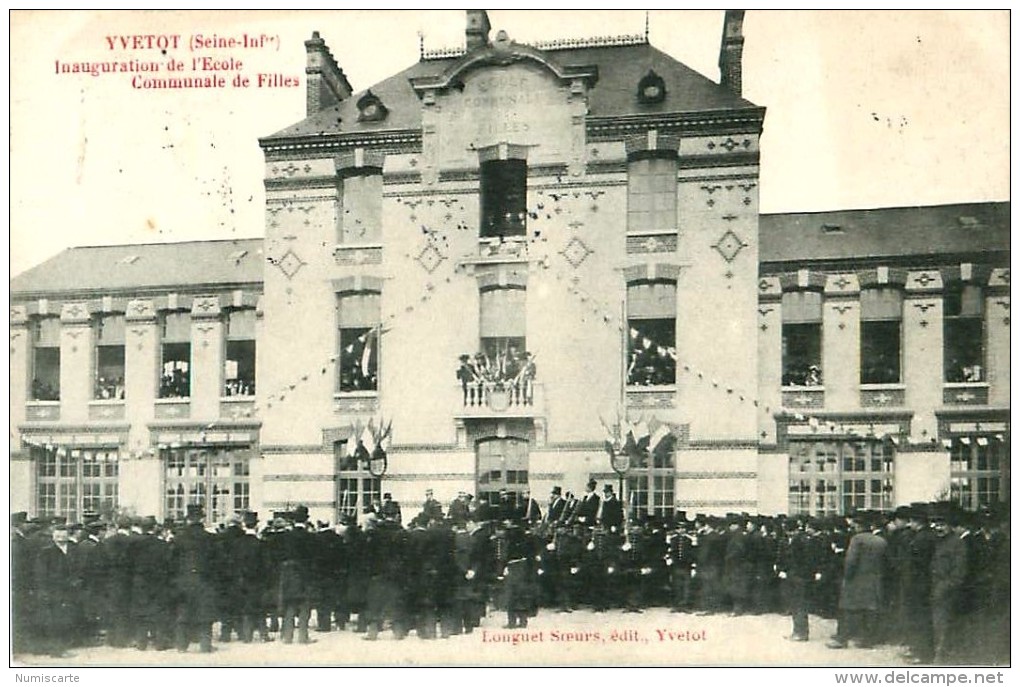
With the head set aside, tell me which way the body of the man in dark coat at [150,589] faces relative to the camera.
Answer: away from the camera

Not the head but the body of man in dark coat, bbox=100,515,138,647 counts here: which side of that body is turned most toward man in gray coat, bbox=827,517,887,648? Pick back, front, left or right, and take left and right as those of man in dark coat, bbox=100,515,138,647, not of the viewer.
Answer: right

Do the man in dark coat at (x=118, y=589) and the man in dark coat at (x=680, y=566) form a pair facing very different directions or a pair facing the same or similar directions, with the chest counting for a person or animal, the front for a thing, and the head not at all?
very different directions

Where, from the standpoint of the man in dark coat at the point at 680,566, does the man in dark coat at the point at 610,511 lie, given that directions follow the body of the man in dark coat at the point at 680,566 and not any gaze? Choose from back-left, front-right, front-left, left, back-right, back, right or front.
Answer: back-right

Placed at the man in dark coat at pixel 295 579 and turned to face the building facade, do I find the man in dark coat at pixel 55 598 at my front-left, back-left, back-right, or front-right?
back-left

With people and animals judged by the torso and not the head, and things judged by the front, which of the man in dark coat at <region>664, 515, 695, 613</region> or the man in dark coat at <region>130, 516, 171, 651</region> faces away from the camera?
the man in dark coat at <region>130, 516, 171, 651</region>

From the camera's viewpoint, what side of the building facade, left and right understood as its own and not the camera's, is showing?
front

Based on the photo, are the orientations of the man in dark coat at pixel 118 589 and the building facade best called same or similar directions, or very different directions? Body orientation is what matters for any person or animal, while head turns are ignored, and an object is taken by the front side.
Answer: very different directions

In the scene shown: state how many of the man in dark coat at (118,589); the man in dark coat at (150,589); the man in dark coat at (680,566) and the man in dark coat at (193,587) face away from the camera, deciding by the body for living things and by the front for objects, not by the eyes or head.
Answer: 3

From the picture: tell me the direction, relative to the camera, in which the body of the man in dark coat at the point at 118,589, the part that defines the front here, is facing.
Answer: away from the camera

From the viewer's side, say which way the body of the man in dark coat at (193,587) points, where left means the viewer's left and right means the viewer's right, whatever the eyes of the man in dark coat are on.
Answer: facing away from the viewer

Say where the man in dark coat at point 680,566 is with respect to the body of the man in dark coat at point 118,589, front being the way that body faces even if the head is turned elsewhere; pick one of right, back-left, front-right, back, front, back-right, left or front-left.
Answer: right

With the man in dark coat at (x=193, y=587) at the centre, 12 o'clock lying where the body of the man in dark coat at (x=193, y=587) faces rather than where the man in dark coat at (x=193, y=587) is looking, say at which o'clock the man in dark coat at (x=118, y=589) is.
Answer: the man in dark coat at (x=118, y=589) is roughly at 10 o'clock from the man in dark coat at (x=193, y=587).
